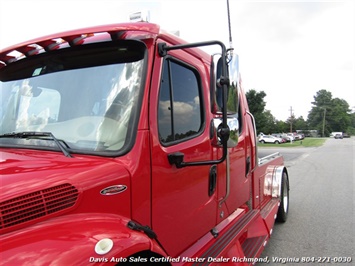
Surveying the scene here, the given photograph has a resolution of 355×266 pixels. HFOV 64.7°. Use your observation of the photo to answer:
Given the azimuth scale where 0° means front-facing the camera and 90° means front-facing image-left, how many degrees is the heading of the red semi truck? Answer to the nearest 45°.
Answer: approximately 45°

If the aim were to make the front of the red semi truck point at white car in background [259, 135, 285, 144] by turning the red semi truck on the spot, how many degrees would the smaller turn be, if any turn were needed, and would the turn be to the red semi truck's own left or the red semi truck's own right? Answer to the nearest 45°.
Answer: approximately 180°
